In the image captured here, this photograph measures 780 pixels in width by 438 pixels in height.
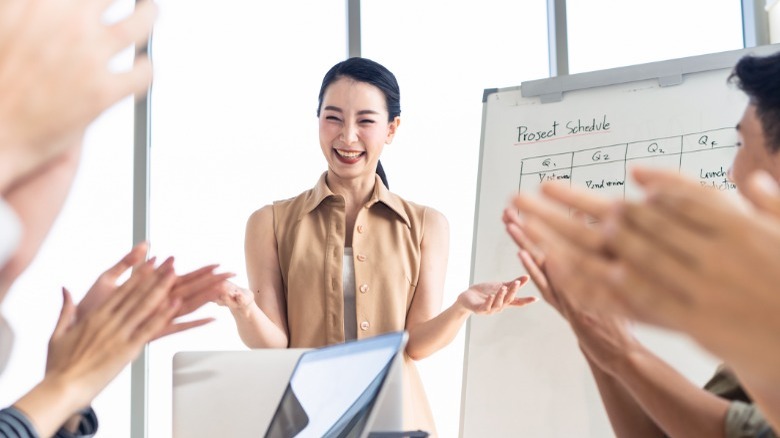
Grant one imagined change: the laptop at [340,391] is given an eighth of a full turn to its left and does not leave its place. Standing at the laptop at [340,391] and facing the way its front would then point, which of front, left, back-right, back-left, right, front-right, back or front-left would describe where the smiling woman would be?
back

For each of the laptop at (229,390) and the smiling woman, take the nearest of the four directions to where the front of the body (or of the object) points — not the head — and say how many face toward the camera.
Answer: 1

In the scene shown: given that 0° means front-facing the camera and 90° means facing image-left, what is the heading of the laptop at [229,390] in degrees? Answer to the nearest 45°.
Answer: approximately 180°

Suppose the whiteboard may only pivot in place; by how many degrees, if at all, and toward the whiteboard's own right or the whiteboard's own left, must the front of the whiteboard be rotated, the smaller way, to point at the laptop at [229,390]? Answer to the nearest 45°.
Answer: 0° — it already faces it
